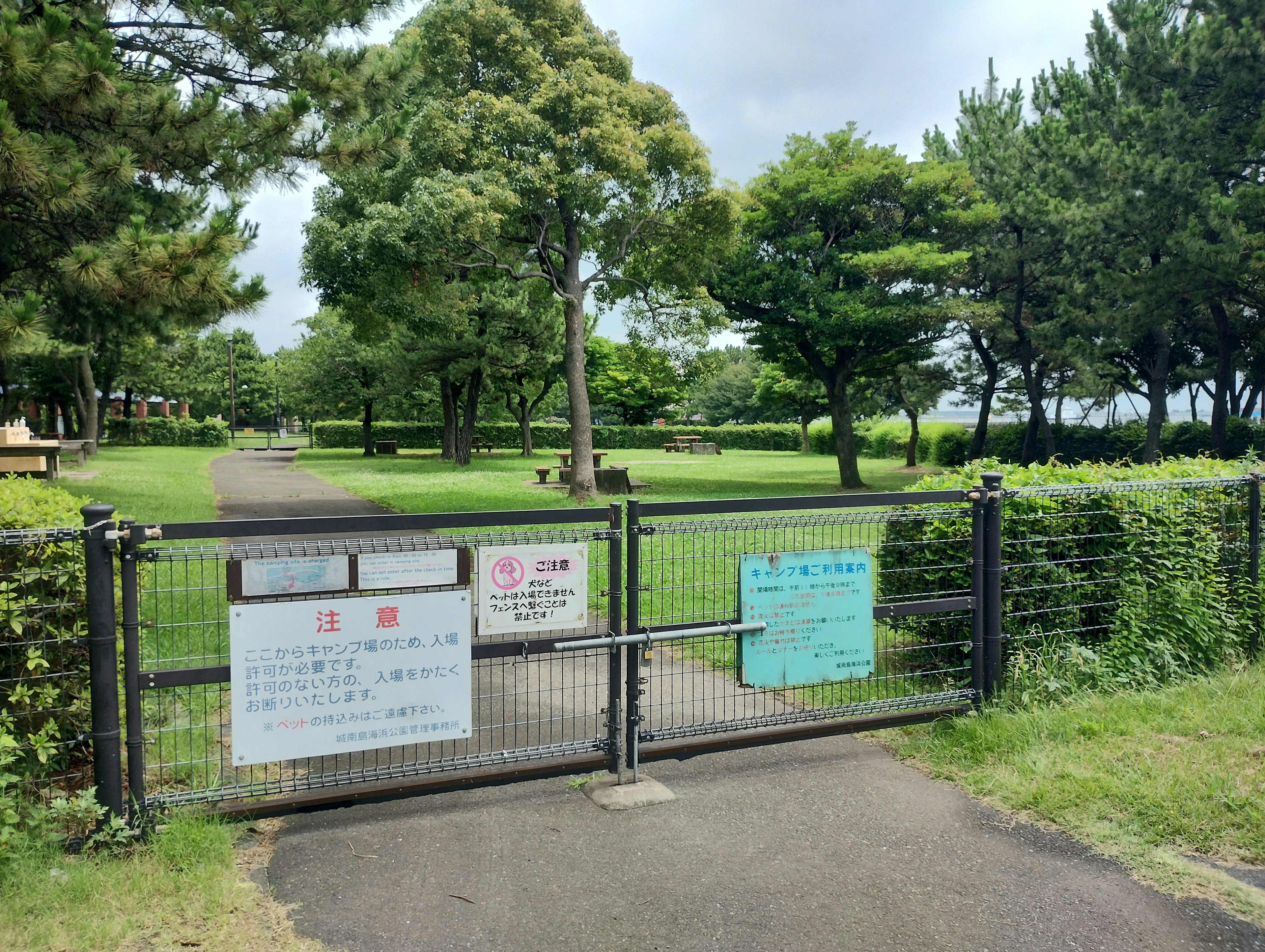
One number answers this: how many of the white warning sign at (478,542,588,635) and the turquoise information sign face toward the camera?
2

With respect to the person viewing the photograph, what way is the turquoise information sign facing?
facing the viewer

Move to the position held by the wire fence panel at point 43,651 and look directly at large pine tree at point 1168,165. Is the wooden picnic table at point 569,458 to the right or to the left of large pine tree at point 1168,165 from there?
left

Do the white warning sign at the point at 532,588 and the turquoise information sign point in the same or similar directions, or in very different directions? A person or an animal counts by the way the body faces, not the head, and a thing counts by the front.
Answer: same or similar directions

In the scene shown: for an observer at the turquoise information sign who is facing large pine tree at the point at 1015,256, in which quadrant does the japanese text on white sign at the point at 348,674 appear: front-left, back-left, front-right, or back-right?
back-left

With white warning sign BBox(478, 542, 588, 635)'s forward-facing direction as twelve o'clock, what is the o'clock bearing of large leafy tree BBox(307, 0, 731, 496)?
The large leafy tree is roughly at 6 o'clock from the white warning sign.

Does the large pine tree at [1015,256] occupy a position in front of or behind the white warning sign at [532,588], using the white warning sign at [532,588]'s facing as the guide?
behind

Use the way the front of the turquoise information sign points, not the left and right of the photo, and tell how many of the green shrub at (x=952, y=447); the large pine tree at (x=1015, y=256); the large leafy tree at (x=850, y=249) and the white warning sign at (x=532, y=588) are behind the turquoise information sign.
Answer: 3

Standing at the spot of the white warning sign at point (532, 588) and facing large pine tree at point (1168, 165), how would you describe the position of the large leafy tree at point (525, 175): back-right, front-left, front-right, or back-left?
front-left

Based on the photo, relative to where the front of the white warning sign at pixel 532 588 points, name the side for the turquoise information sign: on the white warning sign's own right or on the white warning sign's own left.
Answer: on the white warning sign's own left

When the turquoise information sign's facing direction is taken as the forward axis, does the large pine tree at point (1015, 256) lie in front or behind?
behind

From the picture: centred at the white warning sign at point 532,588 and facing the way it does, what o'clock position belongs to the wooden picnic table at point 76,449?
The wooden picnic table is roughly at 5 o'clock from the white warning sign.

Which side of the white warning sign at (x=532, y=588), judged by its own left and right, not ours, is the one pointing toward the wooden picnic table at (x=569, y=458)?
back

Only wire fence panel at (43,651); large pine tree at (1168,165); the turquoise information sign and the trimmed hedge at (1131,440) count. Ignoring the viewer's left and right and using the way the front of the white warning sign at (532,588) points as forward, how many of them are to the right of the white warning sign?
1
